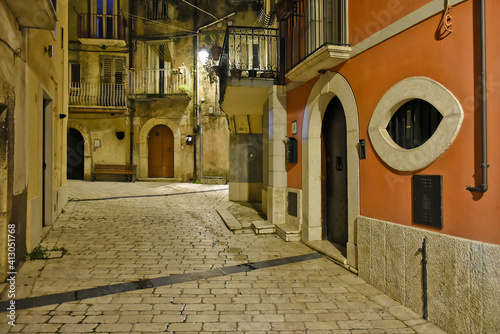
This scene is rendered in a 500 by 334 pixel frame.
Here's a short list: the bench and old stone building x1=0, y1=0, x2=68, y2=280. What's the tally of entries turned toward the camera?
1

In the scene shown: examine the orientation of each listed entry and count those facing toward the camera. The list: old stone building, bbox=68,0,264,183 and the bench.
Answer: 2

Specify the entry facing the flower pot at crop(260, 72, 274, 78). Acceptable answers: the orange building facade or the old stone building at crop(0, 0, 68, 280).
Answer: the old stone building

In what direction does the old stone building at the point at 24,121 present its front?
to the viewer's right

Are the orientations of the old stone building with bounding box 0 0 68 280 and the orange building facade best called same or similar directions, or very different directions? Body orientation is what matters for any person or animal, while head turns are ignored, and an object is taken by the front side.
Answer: very different directions

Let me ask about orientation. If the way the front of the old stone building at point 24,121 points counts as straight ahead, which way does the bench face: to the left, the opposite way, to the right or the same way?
to the right

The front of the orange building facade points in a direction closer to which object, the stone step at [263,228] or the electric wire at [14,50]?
the electric wire

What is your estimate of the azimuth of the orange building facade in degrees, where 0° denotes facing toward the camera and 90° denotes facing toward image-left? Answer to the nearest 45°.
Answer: approximately 45°
